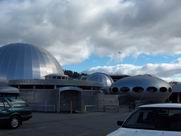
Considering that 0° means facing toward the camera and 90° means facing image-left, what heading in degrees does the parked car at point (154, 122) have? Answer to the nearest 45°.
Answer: approximately 45°

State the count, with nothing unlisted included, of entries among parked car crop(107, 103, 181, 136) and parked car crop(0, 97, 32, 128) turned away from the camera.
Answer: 0

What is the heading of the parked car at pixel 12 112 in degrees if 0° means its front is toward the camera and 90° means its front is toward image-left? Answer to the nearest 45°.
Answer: approximately 315°

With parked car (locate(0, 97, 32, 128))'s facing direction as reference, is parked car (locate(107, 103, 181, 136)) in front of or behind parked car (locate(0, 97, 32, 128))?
in front
